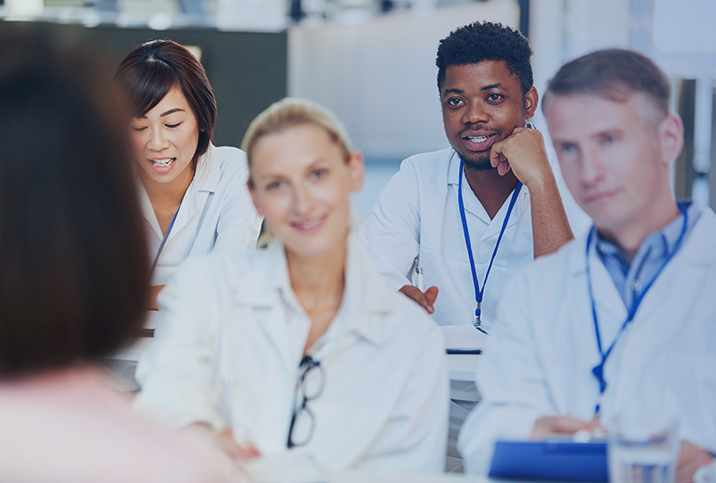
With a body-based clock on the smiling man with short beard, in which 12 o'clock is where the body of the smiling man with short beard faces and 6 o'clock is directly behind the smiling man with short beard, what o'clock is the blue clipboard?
The blue clipboard is roughly at 12 o'clock from the smiling man with short beard.

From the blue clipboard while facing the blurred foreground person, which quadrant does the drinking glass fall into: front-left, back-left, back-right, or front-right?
back-left

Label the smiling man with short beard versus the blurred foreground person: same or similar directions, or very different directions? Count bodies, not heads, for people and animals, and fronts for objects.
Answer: very different directions

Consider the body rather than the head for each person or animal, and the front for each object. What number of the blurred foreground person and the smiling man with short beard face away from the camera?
1

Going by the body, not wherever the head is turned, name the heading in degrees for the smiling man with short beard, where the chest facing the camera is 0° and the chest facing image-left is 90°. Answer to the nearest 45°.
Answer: approximately 0°

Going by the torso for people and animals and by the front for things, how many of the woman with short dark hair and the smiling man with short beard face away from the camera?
0

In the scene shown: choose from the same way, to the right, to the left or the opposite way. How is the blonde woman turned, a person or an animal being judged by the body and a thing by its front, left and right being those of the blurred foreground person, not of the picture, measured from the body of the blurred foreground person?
the opposite way

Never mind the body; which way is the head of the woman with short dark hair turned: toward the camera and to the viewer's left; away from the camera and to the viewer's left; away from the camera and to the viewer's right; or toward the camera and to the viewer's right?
toward the camera and to the viewer's left

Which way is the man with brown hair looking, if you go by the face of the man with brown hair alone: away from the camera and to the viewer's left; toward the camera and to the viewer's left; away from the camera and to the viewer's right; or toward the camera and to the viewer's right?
toward the camera and to the viewer's left

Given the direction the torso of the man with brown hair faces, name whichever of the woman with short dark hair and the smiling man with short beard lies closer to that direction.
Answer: the woman with short dark hair

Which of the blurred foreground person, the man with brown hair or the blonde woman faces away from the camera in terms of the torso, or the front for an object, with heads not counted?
the blurred foreground person

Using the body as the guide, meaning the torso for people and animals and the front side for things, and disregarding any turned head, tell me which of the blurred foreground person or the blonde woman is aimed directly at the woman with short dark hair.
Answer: the blurred foreground person

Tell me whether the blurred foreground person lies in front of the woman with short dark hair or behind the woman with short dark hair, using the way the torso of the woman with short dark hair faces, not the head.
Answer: in front

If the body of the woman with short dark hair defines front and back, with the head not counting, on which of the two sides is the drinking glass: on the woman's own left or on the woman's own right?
on the woman's own left
